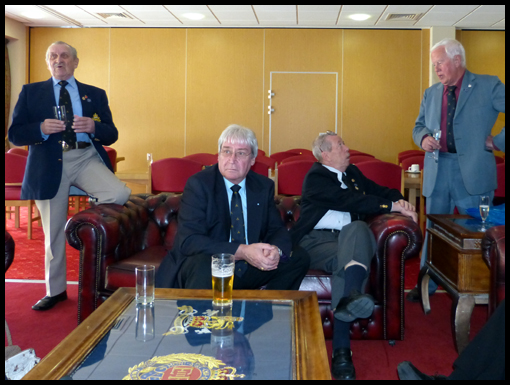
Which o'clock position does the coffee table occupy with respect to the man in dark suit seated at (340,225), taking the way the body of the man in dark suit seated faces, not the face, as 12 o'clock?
The coffee table is roughly at 2 o'clock from the man in dark suit seated.

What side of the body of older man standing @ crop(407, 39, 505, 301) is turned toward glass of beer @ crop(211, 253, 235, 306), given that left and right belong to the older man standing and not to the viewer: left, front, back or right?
front

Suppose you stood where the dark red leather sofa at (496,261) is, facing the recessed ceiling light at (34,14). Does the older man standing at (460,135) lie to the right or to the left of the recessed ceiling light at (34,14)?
right

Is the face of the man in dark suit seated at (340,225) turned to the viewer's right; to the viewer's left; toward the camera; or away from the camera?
to the viewer's right

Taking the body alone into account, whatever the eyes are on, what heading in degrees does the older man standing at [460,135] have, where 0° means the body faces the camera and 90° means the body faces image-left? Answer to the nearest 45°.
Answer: approximately 45°

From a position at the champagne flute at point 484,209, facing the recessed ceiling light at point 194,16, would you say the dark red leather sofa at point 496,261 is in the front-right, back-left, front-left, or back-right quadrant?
back-left

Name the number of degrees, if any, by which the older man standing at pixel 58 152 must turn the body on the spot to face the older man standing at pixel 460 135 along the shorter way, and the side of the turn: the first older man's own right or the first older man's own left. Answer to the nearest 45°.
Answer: approximately 90° to the first older man's own left

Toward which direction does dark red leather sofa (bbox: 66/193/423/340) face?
toward the camera

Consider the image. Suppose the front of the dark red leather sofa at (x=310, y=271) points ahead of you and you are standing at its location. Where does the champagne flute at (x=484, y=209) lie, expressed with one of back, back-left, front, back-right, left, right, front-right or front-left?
left

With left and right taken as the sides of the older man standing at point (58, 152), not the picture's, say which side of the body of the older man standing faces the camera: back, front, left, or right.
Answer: front
